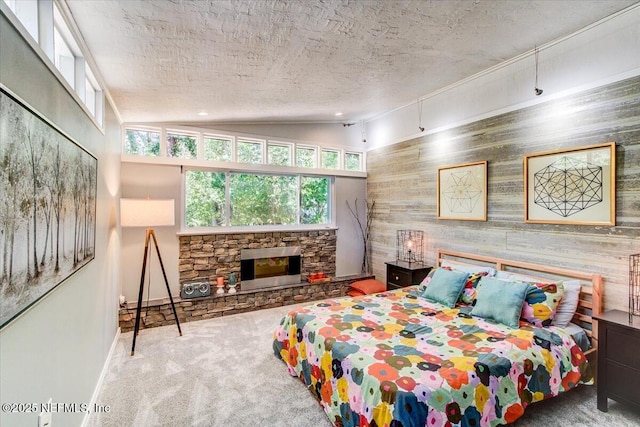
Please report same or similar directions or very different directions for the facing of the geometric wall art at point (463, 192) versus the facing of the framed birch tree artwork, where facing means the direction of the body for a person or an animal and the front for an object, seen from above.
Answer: very different directions

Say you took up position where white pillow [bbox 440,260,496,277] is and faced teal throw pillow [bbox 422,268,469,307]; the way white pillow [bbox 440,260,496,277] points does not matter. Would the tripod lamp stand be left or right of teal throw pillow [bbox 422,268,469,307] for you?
right

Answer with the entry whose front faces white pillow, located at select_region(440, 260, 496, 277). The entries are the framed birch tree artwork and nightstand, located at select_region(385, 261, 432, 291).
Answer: the framed birch tree artwork

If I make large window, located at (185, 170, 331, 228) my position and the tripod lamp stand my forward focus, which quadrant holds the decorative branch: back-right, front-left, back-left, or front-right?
back-left

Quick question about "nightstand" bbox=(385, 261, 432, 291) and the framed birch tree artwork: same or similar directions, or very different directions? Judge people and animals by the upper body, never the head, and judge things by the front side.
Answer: very different directions

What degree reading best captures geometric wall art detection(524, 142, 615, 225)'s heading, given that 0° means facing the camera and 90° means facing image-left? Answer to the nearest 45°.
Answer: approximately 45°

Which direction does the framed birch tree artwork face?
to the viewer's right

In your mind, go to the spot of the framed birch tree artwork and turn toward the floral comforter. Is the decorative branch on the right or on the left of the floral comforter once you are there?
left

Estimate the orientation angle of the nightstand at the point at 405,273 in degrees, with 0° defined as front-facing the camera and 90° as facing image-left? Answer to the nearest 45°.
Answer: approximately 45°
